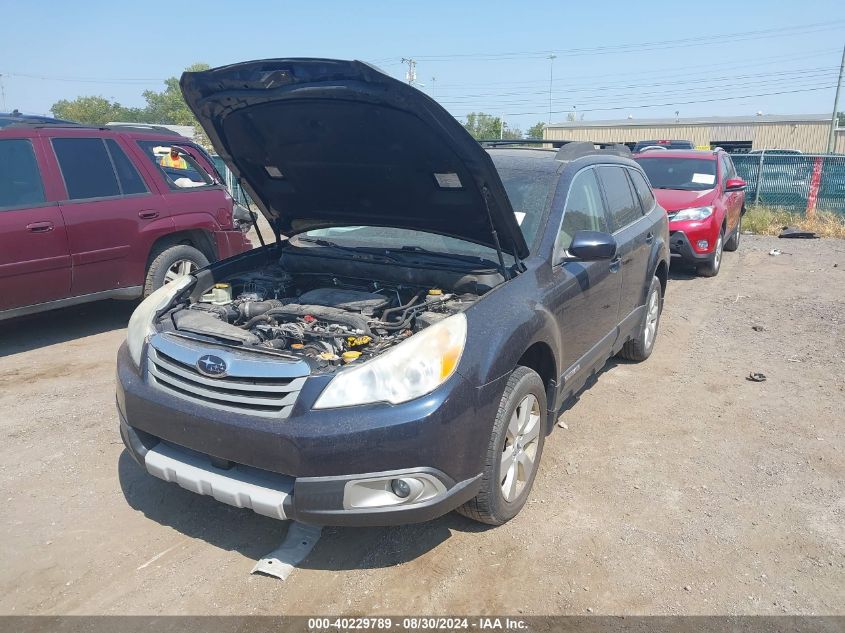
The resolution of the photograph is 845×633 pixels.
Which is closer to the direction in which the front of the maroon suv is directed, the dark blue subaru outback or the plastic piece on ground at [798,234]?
the dark blue subaru outback

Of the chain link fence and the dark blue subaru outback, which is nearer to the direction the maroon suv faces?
the dark blue subaru outback

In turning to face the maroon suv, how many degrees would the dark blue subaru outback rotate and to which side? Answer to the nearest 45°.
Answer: approximately 90° to its right

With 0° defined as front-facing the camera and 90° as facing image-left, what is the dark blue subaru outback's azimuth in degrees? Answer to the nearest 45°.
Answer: approximately 45°

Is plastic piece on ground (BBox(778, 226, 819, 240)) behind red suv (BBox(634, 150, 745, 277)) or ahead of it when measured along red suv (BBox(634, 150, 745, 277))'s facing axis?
behind

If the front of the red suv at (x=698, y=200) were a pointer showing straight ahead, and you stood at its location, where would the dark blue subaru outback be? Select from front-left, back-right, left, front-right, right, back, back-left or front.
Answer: front

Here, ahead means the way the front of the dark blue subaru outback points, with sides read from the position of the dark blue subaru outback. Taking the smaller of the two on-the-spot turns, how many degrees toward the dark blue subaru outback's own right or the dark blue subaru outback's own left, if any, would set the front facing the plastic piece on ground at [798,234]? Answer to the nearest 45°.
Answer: approximately 180°

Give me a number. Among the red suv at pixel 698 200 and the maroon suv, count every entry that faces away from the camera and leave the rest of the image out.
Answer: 0
